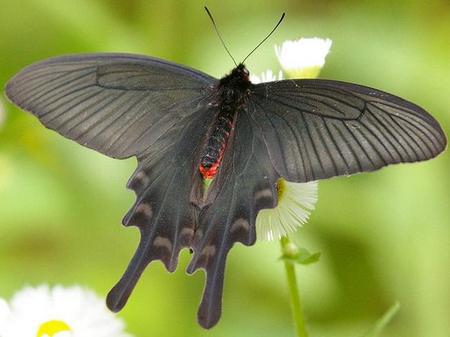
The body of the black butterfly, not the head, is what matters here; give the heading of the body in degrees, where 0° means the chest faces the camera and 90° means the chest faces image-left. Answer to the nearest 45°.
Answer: approximately 180°

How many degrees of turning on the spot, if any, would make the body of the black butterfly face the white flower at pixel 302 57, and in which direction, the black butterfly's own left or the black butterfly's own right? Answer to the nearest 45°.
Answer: approximately 90° to the black butterfly's own right
